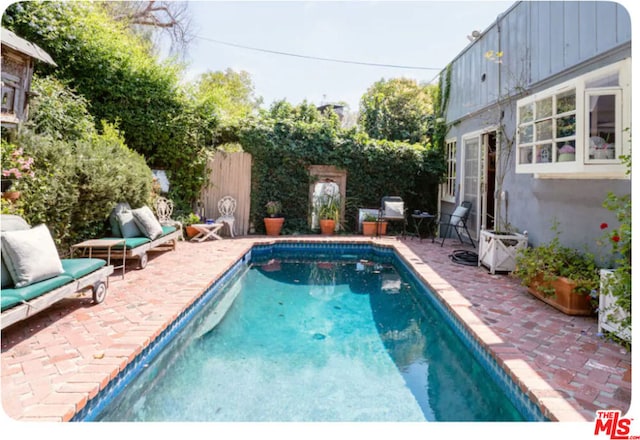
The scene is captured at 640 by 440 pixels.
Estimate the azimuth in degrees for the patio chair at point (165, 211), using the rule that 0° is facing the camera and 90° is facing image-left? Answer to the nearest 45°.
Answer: approximately 315°

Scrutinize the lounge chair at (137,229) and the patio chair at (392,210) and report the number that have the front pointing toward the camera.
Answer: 1

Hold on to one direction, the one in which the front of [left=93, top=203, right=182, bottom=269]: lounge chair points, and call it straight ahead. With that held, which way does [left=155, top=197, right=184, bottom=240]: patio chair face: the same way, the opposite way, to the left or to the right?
to the right

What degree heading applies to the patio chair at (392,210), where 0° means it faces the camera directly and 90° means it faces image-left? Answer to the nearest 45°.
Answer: approximately 0°

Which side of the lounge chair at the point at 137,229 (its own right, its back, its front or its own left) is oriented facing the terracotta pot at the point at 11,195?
back

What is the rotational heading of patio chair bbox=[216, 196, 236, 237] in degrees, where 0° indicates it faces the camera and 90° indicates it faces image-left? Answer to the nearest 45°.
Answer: approximately 45°

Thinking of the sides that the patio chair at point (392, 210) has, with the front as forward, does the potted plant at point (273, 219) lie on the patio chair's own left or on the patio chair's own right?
on the patio chair's own right

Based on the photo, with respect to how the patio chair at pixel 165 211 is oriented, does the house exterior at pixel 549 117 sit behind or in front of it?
in front

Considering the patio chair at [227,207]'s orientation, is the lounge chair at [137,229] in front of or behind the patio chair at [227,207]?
in front

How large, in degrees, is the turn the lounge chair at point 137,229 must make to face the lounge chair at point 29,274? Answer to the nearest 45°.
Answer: approximately 135° to its right
